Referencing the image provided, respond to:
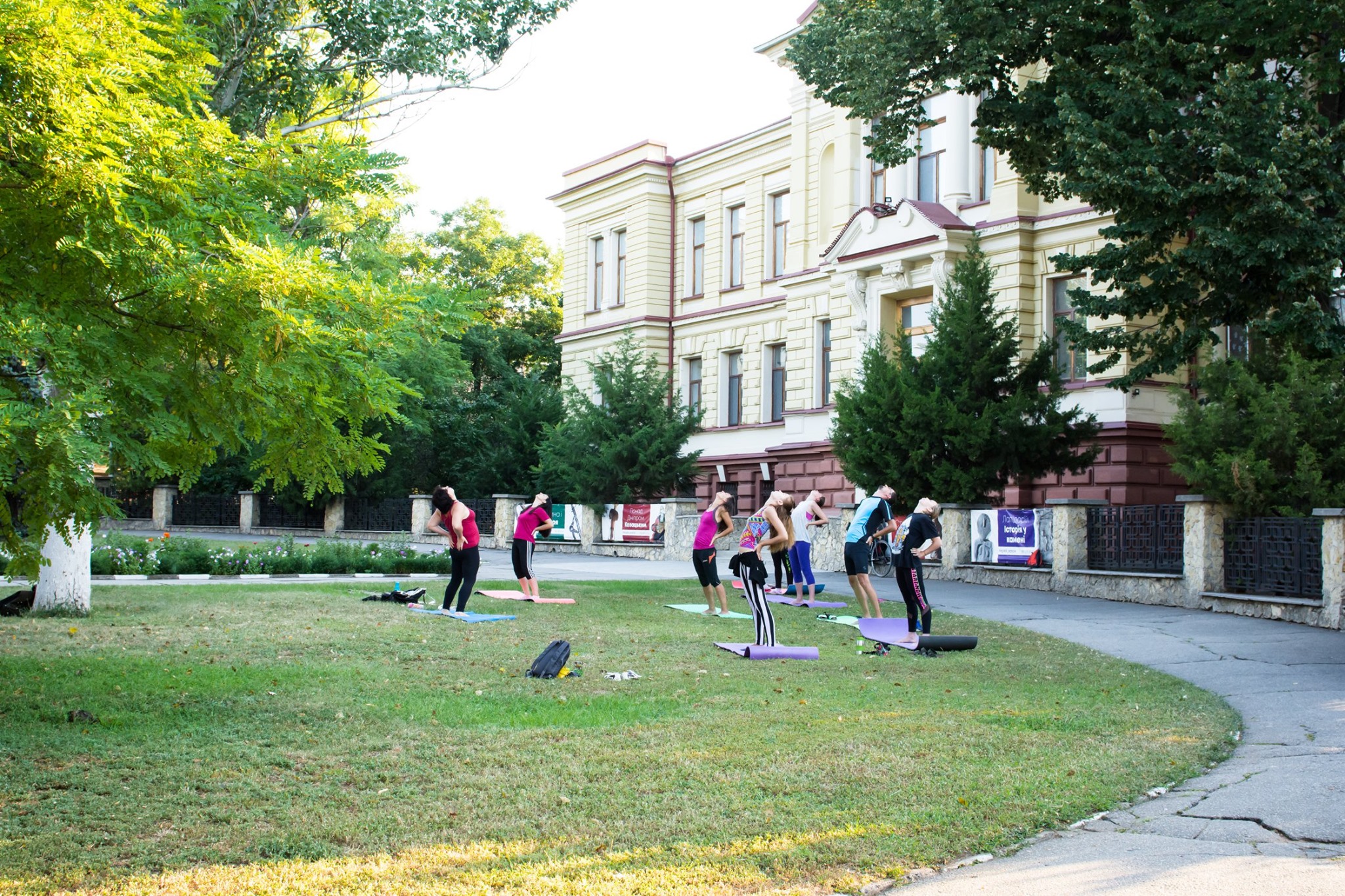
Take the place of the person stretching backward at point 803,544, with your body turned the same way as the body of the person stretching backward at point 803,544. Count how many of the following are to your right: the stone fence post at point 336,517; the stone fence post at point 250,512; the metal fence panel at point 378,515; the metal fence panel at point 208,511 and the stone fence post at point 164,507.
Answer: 5

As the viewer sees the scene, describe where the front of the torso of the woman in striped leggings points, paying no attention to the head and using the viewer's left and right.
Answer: facing to the left of the viewer

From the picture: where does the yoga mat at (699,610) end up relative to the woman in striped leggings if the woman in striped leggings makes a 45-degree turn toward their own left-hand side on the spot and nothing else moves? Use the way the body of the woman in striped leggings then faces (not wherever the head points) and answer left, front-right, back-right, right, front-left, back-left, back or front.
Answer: back-right

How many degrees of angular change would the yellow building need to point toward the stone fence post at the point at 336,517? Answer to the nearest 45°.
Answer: approximately 45° to its right

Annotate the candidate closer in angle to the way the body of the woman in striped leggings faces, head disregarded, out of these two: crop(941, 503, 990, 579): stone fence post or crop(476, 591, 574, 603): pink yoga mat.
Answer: the pink yoga mat

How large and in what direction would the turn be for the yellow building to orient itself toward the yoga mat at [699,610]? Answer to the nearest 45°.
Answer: approximately 45° to its left

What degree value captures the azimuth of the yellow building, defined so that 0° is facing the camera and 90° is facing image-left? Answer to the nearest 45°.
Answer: approximately 45°
